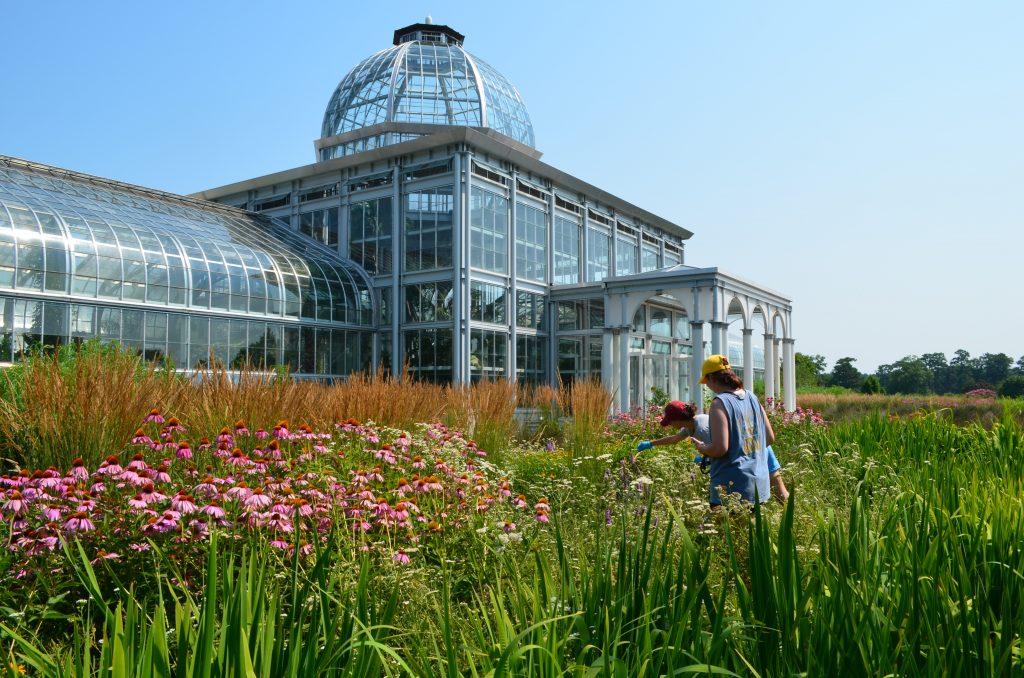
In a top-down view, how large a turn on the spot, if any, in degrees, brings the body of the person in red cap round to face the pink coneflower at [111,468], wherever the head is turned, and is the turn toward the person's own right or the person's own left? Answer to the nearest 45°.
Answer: approximately 45° to the person's own left

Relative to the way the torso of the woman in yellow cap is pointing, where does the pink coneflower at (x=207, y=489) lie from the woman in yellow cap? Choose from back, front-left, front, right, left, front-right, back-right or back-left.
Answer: left

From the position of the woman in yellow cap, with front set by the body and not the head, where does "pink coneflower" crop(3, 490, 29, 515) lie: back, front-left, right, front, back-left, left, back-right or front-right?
left

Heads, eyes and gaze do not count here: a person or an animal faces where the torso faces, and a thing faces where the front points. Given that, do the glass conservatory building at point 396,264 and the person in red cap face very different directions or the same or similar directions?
very different directions

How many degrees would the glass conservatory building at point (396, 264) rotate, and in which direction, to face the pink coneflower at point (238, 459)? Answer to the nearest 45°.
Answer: approximately 45° to its right

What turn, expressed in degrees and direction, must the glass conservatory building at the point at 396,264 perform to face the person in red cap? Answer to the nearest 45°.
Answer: approximately 45° to its right

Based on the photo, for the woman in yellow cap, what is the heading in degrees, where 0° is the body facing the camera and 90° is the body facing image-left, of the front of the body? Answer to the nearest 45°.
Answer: approximately 135°

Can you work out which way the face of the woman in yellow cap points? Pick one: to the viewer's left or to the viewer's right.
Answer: to the viewer's left

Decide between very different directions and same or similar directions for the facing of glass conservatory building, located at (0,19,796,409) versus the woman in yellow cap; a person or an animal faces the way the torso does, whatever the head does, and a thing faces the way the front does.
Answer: very different directions

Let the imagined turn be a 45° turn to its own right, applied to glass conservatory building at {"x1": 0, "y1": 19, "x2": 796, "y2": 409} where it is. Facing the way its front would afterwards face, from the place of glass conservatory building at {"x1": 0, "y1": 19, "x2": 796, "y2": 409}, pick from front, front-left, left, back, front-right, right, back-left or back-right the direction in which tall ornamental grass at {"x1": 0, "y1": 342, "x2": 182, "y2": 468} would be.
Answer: front

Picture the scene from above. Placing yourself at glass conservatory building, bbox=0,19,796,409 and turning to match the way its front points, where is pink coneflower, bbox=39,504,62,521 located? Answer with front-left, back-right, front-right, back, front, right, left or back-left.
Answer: front-right

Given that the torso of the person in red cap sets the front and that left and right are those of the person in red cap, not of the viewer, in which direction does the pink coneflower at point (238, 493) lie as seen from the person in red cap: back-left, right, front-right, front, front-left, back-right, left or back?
front-left

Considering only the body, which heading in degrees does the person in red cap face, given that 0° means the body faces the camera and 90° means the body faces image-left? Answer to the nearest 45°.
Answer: approximately 90°

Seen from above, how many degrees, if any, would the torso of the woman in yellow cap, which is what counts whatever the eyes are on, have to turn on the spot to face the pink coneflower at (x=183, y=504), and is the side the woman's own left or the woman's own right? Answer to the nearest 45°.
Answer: approximately 90° to the woman's own left

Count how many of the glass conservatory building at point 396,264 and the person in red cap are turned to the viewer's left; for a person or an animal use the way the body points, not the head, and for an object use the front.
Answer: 1
